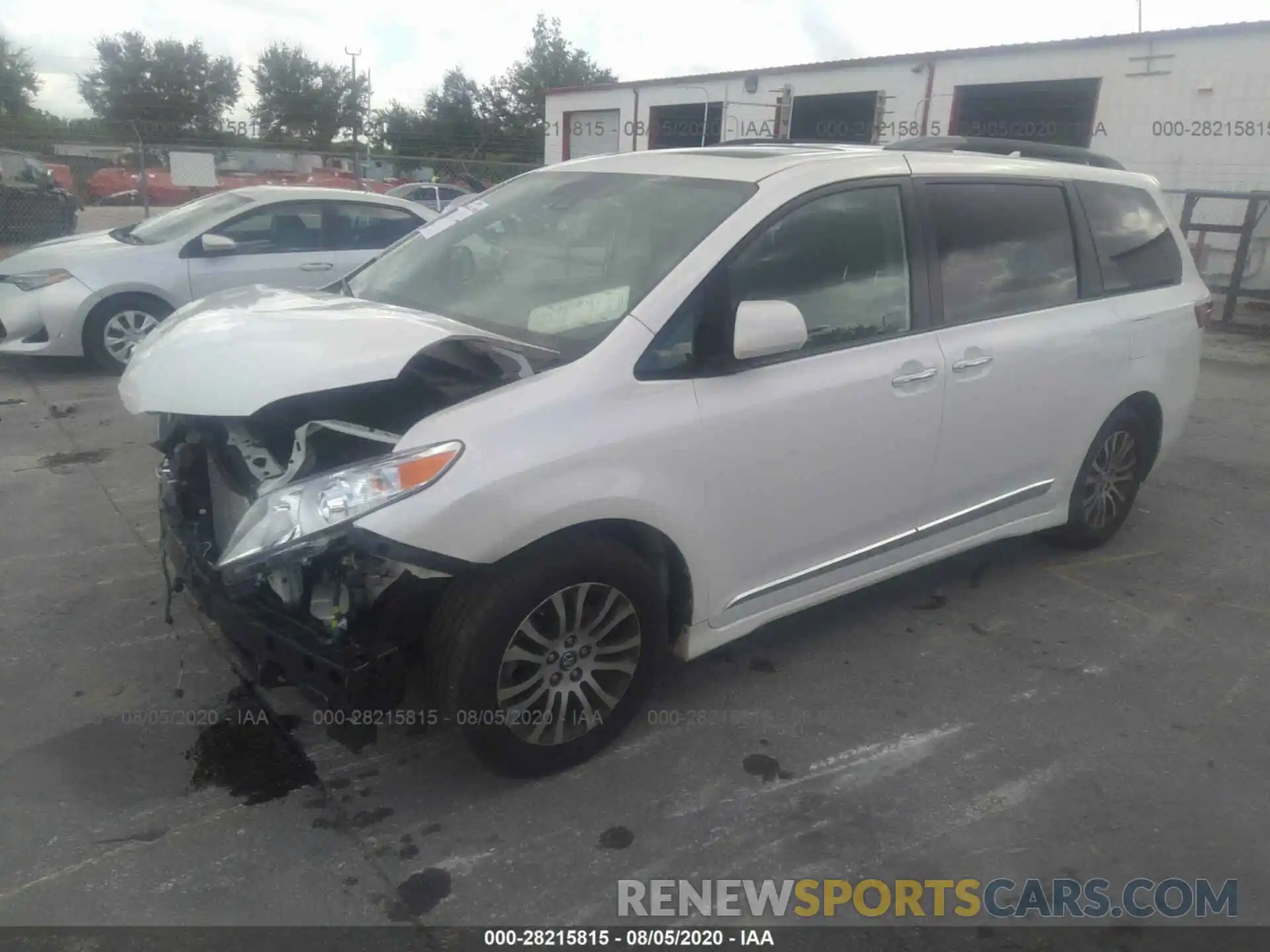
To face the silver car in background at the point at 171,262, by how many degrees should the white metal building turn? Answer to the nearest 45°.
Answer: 0° — it already faces it

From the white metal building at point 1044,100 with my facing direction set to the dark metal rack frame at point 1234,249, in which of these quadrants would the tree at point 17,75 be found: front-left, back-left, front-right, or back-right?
back-right

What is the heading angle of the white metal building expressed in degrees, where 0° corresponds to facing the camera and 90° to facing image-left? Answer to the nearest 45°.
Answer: approximately 45°

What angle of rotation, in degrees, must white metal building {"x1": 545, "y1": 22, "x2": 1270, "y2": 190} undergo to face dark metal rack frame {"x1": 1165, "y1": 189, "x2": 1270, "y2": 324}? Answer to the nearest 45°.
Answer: approximately 90° to its left

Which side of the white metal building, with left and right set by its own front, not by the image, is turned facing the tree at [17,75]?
right

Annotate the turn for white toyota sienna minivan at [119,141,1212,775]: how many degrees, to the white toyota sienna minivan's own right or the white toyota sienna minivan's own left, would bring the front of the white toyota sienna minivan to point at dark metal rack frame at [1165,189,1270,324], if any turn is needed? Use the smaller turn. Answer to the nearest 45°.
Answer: approximately 180°

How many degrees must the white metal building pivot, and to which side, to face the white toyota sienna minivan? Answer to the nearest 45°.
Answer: approximately 45° to its left
